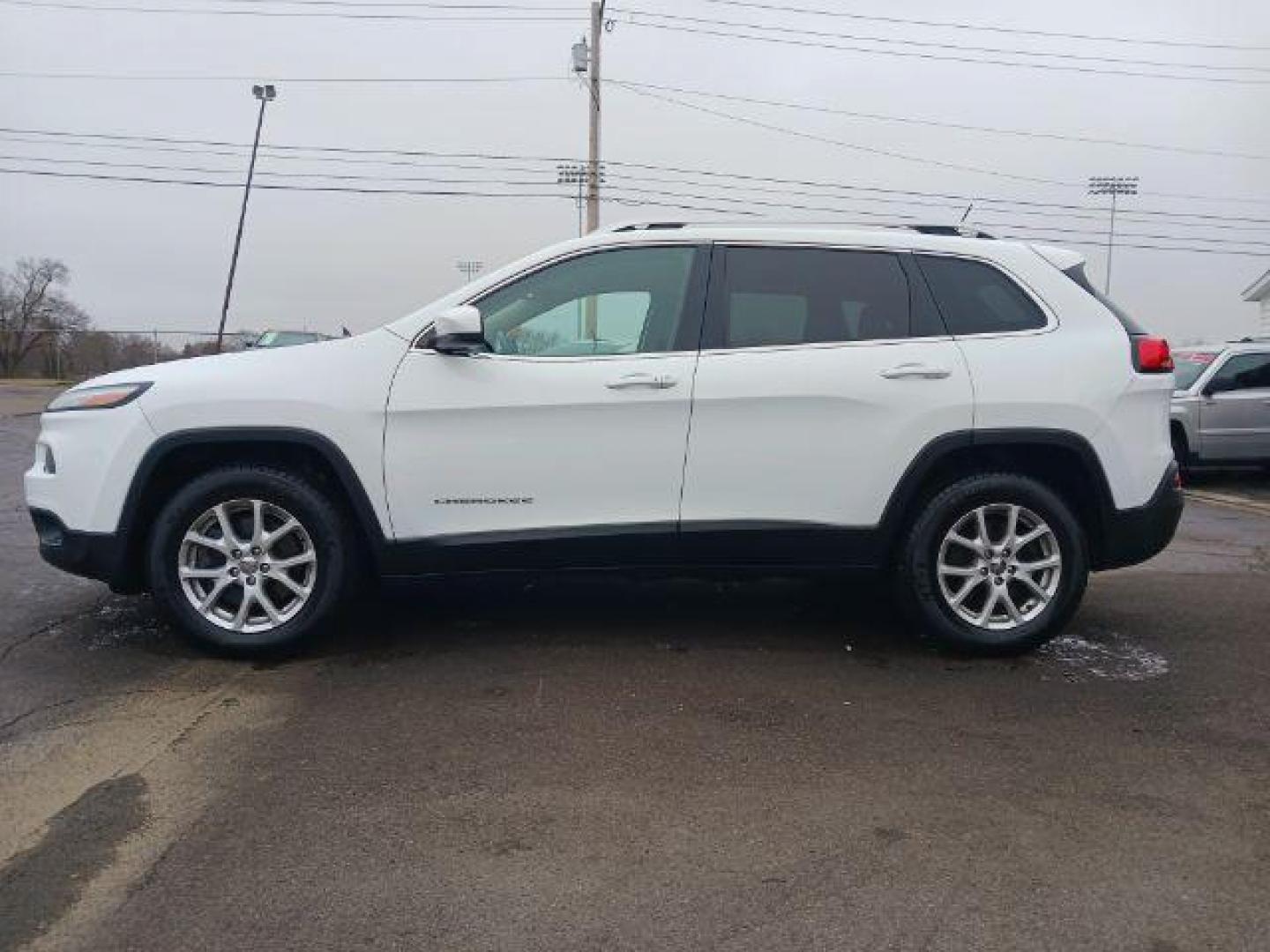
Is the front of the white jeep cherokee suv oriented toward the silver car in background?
no

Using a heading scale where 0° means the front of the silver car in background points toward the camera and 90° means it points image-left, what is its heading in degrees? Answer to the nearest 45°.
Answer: approximately 45°

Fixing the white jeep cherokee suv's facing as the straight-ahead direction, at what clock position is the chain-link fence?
The chain-link fence is roughly at 2 o'clock from the white jeep cherokee suv.

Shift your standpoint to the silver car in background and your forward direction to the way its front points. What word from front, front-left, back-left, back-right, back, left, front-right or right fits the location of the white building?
back-right

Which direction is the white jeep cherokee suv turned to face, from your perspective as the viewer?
facing to the left of the viewer

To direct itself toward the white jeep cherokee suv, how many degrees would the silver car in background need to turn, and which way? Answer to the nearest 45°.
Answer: approximately 45° to its left

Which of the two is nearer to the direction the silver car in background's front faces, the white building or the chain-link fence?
the chain-link fence

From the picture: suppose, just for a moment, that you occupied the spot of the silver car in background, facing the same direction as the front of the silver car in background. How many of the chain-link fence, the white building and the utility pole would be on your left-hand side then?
0

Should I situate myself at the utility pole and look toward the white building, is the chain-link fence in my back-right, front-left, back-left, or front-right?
back-left

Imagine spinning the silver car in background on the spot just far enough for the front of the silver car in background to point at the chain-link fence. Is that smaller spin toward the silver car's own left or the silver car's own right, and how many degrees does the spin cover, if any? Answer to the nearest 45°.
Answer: approximately 45° to the silver car's own right

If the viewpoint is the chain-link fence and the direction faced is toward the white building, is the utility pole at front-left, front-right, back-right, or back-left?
front-right

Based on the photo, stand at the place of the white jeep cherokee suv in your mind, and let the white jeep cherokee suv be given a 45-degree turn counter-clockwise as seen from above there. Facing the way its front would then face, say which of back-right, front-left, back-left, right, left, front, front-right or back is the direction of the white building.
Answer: back

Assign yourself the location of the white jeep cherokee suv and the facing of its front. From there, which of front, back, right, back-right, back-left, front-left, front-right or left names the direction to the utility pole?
right

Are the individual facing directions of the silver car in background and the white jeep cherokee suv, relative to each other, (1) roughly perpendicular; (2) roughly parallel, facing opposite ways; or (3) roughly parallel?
roughly parallel

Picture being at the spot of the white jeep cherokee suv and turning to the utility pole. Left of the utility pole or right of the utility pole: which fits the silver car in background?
right

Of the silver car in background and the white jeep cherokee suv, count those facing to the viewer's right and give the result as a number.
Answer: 0
